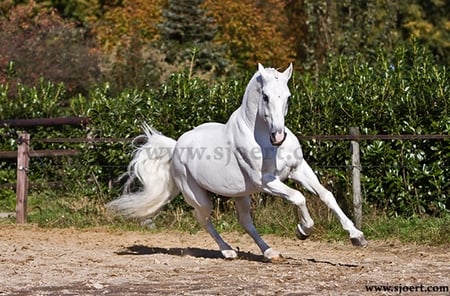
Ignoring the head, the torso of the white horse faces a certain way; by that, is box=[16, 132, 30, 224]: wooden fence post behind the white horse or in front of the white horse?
behind

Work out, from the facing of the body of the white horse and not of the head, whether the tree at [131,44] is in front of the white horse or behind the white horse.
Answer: behind

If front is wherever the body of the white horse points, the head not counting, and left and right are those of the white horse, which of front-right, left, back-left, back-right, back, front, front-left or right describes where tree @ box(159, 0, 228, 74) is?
back-left

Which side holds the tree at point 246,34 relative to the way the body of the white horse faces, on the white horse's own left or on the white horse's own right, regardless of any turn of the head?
on the white horse's own left

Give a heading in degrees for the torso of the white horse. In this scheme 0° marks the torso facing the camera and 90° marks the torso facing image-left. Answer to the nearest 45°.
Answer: approximately 315°
